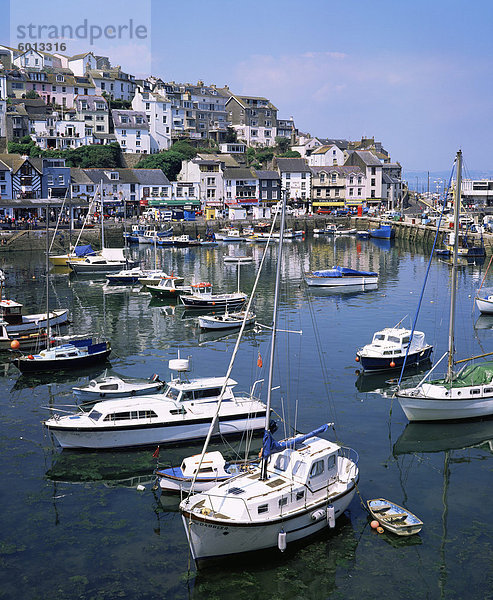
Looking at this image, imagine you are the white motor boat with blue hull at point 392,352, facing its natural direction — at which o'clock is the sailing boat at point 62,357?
The sailing boat is roughly at 1 o'clock from the white motor boat with blue hull.

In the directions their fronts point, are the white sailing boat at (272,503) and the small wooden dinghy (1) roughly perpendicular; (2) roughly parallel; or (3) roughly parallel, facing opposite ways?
roughly perpendicular

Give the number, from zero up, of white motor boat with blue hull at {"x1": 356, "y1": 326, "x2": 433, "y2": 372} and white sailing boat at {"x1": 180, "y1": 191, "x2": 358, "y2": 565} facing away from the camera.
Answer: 0

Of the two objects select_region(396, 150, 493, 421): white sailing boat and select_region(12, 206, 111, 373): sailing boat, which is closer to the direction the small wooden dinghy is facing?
the sailing boat

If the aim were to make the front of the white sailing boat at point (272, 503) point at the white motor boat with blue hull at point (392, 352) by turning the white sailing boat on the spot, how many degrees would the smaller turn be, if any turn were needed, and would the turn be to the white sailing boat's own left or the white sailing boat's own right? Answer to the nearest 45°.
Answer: approximately 135° to the white sailing boat's own right

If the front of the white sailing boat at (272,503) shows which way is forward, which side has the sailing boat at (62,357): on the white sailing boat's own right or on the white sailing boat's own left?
on the white sailing boat's own right

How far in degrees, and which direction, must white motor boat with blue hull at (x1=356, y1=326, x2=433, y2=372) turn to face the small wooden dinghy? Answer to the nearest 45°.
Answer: approximately 45° to its left

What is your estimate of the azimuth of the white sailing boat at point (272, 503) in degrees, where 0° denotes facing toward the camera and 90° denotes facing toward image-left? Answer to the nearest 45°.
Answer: approximately 45°

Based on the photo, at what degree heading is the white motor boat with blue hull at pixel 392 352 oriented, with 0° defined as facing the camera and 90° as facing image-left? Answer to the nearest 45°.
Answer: approximately 45°

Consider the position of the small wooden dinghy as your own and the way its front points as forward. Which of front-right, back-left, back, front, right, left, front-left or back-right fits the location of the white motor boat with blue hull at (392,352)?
front-right

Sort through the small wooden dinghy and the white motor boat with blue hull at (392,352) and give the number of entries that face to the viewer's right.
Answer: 0

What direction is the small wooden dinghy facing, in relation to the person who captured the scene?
facing away from the viewer and to the left of the viewer

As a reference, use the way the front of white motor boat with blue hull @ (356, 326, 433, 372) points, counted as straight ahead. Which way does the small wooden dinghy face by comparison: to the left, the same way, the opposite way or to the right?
to the right
